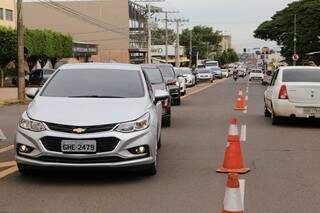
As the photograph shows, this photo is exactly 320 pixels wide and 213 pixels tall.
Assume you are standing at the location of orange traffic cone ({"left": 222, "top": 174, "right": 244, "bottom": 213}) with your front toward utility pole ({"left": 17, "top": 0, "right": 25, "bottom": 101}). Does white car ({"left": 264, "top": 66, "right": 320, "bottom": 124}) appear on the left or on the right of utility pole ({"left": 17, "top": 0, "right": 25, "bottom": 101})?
right

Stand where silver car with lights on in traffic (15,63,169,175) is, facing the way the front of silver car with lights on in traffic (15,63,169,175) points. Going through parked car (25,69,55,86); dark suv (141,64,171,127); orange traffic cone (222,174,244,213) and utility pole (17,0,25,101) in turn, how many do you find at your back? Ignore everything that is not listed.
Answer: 3

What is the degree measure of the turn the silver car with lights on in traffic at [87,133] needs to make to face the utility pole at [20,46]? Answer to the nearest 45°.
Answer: approximately 180°

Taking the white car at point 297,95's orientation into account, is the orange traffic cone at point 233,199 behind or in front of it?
behind

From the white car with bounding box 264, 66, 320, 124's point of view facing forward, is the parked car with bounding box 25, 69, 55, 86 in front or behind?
in front

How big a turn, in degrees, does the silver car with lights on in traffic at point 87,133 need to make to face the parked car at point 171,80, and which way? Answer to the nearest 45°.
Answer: approximately 180°

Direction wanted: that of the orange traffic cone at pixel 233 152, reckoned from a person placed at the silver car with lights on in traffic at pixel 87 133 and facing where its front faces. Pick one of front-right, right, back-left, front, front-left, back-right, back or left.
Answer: left

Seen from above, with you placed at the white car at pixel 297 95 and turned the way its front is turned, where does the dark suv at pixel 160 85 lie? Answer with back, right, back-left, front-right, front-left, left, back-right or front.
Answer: left

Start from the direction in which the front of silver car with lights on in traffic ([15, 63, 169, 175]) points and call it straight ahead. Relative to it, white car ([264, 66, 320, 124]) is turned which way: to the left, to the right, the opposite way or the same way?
the opposite way

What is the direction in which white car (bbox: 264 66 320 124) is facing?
away from the camera

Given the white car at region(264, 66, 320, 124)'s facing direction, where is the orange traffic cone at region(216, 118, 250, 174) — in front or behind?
behind

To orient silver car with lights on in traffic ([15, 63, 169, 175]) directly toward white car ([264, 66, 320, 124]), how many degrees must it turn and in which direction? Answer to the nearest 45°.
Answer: approximately 135° to its left

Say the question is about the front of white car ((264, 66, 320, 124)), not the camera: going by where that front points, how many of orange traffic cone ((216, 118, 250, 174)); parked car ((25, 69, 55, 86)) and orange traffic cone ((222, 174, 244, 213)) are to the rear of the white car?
2
